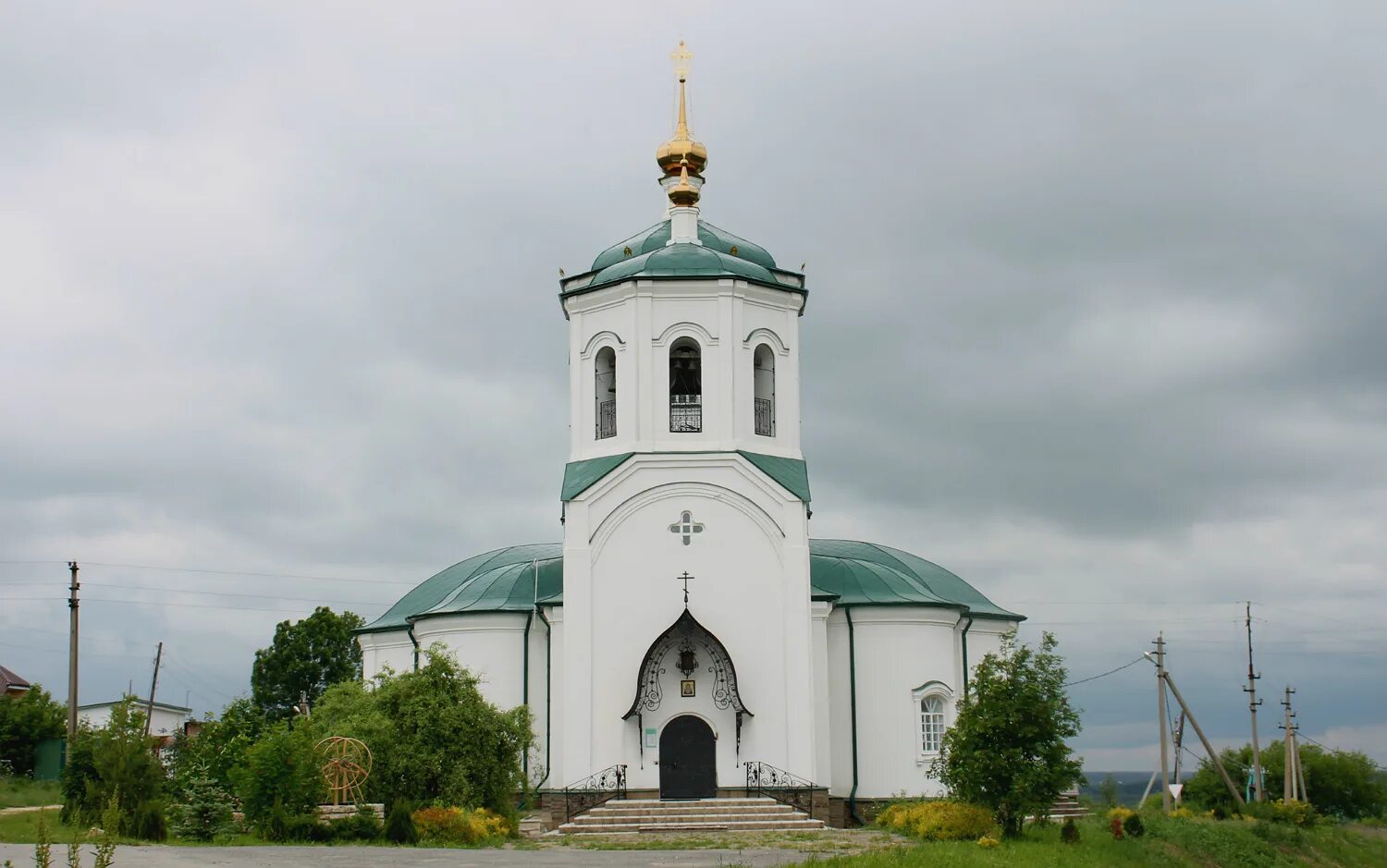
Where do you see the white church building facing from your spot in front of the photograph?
facing the viewer

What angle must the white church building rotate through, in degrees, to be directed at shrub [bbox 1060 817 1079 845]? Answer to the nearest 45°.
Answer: approximately 45° to its left

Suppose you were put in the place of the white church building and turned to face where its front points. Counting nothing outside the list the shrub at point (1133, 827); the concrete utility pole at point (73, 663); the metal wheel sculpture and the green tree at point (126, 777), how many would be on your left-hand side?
1

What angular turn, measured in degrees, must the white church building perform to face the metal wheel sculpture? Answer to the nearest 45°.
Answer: approximately 45° to its right

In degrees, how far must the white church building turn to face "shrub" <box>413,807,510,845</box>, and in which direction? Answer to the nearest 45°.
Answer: approximately 45° to its right

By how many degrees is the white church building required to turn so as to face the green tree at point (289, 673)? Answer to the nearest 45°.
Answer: approximately 135° to its right

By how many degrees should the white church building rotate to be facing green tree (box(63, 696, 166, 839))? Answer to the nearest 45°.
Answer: approximately 45° to its right

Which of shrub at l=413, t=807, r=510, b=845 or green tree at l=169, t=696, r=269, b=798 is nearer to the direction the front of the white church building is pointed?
the shrub

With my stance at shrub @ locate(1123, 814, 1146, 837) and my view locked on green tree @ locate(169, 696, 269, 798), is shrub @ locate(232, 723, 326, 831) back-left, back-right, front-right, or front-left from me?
front-left

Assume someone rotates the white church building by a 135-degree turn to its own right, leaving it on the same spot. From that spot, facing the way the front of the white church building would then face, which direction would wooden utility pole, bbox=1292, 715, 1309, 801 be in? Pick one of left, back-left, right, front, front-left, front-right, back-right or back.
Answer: right

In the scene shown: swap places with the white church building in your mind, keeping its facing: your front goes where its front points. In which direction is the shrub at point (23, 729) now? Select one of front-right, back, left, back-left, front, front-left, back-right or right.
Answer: back-right

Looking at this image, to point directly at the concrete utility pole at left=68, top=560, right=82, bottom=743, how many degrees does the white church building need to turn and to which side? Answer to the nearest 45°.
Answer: approximately 135° to its right

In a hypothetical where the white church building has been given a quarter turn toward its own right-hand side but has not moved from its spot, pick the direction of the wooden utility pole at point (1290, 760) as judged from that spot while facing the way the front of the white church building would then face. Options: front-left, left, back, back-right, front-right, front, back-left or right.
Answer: back-right
